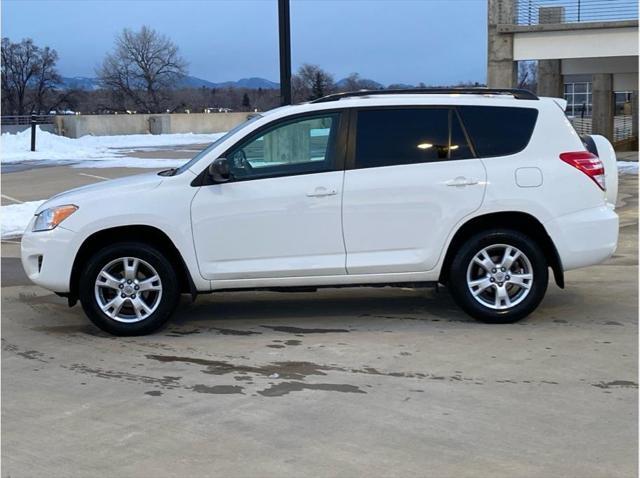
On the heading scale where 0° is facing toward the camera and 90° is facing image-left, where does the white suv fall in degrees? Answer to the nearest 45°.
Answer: approximately 90°
